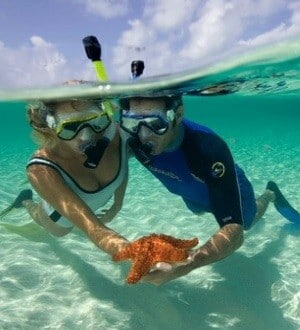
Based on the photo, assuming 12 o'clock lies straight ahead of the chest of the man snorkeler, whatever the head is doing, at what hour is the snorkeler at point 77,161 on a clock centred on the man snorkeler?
The snorkeler is roughly at 1 o'clock from the man snorkeler.

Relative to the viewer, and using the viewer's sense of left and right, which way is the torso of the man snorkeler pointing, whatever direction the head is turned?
facing the viewer and to the left of the viewer
